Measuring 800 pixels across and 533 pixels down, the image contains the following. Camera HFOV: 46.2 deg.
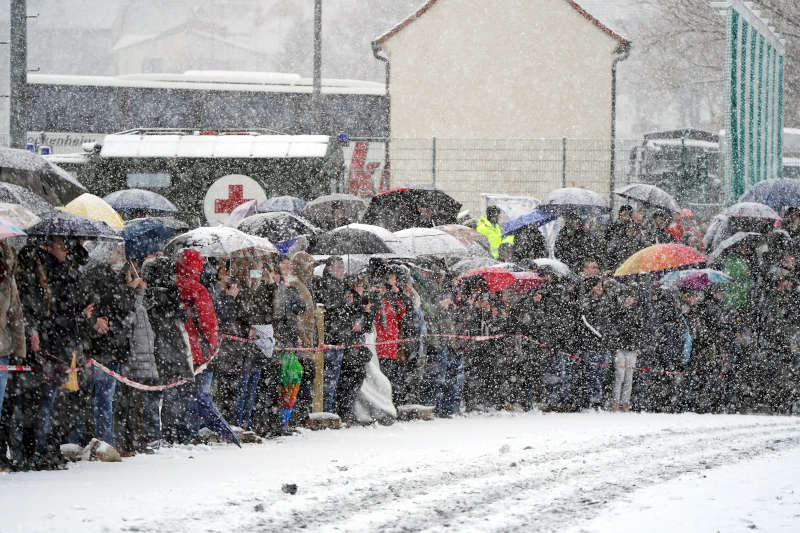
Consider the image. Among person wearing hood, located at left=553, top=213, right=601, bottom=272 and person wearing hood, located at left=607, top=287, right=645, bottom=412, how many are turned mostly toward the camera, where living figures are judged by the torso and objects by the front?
2

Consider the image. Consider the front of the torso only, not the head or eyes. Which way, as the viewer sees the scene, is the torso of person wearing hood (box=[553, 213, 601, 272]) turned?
toward the camera

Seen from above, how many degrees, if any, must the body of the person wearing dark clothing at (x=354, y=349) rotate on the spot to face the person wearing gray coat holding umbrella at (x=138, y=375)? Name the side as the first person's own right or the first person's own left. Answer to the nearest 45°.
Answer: approximately 90° to the first person's own right

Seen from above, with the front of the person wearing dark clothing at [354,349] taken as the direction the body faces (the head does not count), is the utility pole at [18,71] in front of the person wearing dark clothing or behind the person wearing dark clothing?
behind

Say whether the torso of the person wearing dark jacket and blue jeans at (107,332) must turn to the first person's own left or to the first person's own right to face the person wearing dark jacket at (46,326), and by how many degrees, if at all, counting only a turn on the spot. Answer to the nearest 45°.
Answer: approximately 90° to the first person's own right

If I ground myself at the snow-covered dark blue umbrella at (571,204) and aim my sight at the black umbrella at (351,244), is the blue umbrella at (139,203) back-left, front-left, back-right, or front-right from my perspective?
front-right

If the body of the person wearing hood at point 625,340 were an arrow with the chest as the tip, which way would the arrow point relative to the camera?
toward the camera

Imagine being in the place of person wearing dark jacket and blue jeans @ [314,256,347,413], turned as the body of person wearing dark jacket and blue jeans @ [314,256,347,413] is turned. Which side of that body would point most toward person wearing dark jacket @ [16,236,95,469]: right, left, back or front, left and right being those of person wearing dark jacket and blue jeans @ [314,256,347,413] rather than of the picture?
right

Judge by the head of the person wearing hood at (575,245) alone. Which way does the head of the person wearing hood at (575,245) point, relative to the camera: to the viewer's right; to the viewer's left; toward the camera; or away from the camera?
toward the camera

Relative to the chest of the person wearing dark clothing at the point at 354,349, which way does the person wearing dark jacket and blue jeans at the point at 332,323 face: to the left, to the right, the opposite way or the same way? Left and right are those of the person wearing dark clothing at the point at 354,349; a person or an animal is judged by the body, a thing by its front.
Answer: the same way

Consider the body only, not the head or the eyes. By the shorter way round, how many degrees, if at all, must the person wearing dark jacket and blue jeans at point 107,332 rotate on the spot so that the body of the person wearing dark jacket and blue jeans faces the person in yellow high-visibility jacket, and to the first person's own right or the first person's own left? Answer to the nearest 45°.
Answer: approximately 90° to the first person's own left

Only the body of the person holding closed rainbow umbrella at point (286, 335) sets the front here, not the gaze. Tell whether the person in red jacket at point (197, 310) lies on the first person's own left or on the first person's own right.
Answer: on the first person's own right

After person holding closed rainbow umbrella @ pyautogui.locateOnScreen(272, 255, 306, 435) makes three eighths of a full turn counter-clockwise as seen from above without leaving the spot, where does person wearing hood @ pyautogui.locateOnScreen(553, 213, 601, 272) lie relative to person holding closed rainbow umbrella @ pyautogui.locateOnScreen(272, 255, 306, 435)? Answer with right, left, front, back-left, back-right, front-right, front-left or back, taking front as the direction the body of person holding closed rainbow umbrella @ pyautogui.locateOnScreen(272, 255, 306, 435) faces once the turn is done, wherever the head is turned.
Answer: front-right

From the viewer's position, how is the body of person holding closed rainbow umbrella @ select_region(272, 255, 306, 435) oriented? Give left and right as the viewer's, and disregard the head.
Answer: facing the viewer and to the right of the viewer

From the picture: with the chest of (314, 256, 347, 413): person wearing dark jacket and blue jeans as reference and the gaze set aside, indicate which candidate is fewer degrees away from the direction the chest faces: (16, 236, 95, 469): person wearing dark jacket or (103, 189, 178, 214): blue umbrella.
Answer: the person wearing dark jacket

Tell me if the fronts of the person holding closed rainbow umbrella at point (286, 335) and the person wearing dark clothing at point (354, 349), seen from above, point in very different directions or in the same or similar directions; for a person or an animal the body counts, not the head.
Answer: same or similar directions
